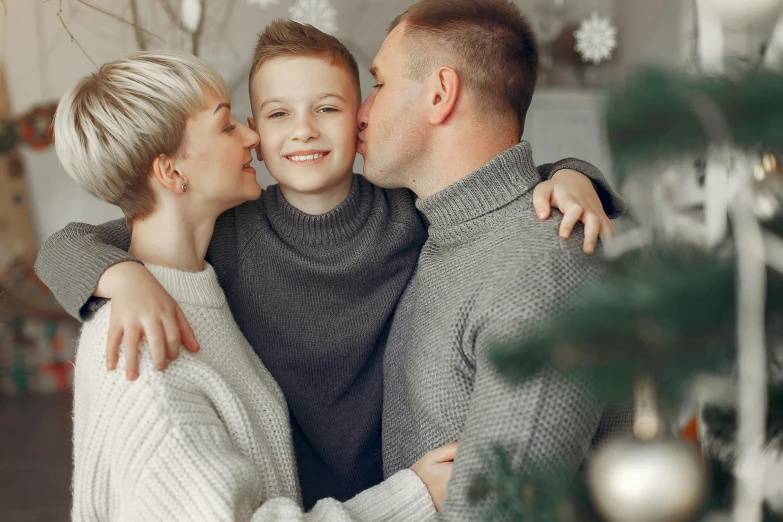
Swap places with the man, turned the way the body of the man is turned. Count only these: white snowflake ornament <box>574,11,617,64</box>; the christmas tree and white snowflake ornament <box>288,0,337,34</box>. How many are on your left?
1

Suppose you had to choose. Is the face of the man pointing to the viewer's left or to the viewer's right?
to the viewer's left

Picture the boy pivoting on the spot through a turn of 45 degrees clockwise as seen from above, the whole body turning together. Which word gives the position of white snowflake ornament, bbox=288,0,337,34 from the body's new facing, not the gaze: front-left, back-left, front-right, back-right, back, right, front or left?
back-right

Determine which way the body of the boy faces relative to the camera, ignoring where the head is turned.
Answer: toward the camera

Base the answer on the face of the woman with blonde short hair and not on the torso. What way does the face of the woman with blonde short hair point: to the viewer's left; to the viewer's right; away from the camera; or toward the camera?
to the viewer's right

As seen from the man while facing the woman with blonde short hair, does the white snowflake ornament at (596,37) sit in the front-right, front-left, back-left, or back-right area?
back-right

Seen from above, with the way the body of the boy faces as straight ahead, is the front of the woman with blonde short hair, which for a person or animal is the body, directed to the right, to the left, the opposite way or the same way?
to the left

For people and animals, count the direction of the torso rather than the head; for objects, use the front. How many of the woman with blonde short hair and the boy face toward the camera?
1

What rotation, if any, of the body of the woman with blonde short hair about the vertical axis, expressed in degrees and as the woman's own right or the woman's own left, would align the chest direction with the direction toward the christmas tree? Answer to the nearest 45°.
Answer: approximately 45° to the woman's own right

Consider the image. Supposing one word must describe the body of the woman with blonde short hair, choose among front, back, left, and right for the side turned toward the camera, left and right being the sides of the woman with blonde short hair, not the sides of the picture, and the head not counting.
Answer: right

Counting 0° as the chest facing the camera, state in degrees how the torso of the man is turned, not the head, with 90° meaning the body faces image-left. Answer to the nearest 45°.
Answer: approximately 90°
